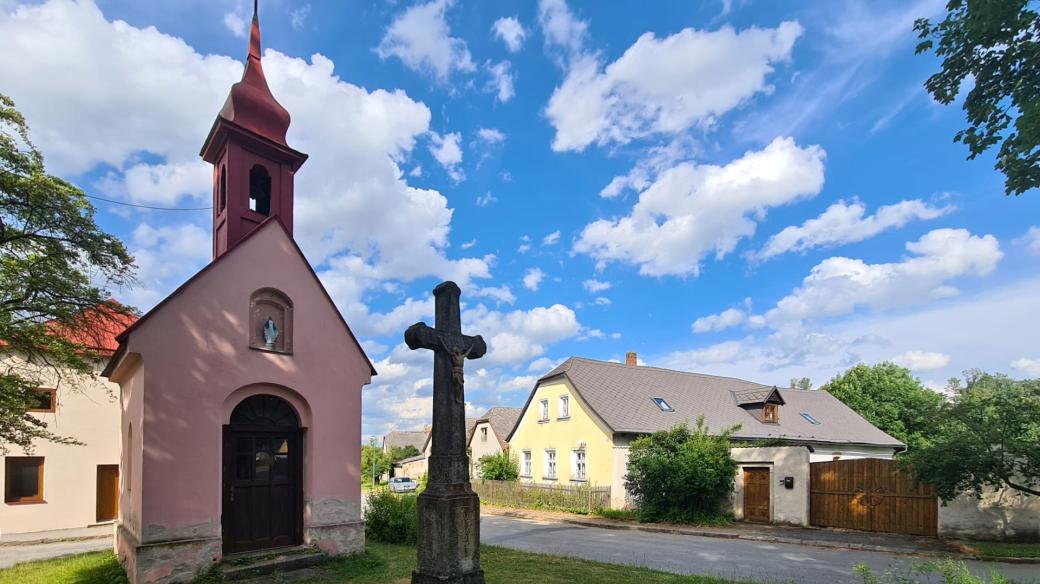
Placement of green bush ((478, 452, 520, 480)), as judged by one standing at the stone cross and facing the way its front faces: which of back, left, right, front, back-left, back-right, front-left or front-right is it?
back-left

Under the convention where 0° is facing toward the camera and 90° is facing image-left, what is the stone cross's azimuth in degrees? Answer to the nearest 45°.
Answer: approximately 315°

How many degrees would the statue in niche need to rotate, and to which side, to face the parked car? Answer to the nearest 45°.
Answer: approximately 180°

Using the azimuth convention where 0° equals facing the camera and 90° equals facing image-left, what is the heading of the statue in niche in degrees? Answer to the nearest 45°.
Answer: approximately 0°

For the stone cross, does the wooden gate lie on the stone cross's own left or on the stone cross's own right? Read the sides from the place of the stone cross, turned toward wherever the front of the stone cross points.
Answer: on the stone cross's own left
